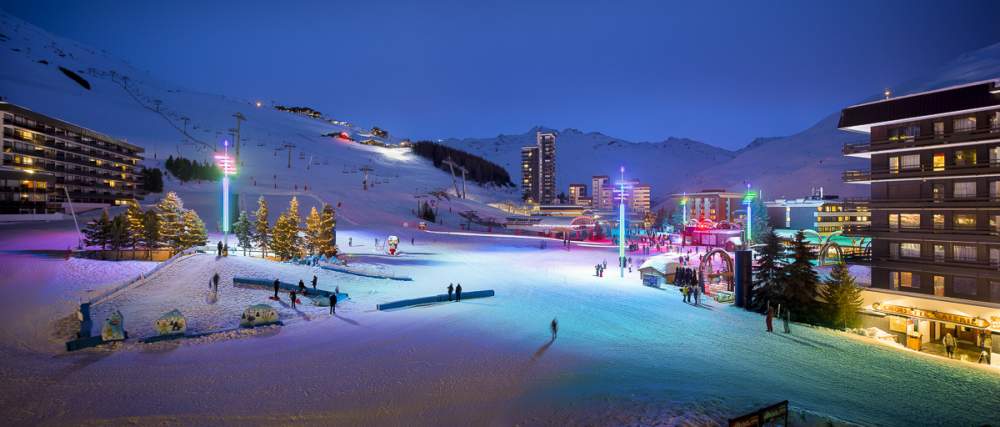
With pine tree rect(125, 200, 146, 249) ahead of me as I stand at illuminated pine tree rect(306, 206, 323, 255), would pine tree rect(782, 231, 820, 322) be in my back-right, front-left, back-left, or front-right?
back-left

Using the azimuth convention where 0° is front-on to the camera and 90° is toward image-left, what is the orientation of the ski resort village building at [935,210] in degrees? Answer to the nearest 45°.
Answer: approximately 45°
